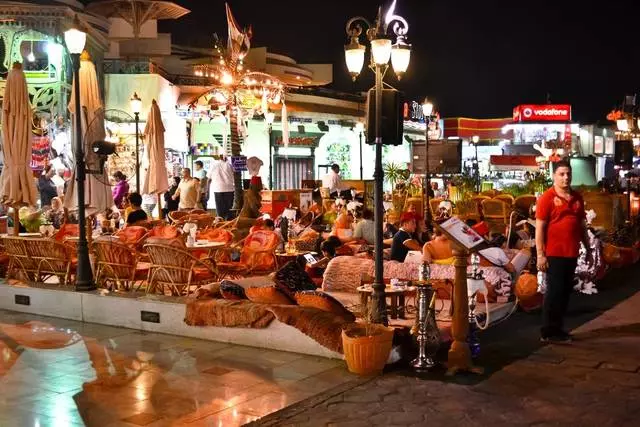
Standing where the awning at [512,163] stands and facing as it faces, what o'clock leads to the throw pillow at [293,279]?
The throw pillow is roughly at 12 o'clock from the awning.

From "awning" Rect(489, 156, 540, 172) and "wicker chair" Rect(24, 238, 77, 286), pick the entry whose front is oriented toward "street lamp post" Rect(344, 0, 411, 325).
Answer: the awning

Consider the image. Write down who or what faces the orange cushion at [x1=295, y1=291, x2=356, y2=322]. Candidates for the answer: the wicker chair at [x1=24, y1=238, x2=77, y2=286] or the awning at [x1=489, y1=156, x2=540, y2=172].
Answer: the awning

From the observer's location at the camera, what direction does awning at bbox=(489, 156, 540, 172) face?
facing the viewer
